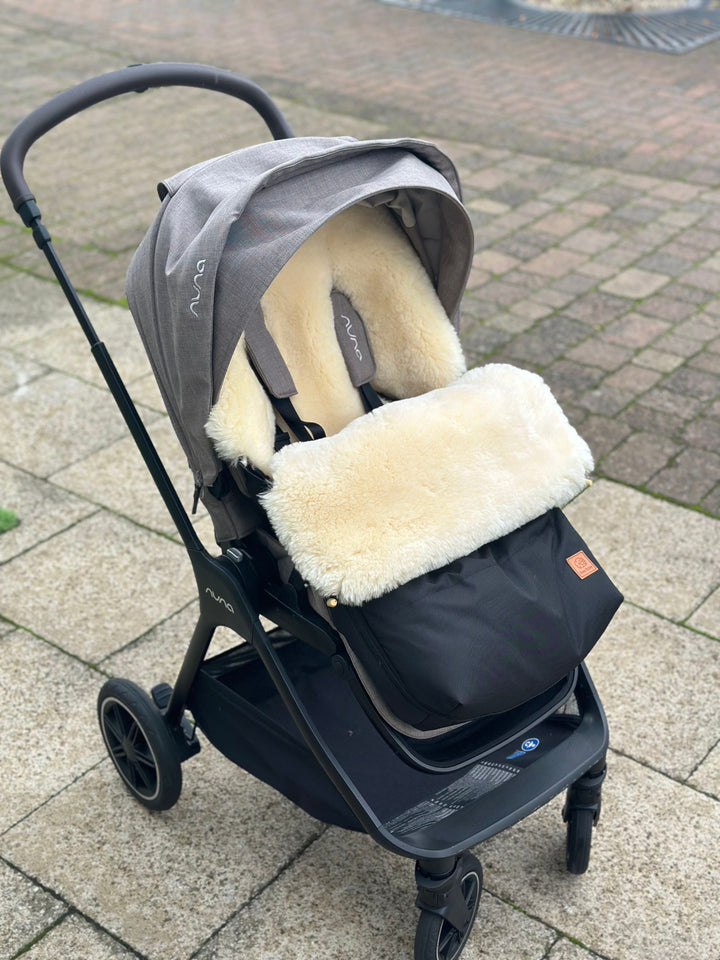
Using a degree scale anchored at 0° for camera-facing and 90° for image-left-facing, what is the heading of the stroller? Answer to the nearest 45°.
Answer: approximately 315°

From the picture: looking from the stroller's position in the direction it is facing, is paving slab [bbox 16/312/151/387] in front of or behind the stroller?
behind

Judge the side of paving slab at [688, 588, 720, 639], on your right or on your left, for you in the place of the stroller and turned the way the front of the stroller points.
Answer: on your left

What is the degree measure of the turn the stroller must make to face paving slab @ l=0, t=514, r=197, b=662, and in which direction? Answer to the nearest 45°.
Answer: approximately 180°

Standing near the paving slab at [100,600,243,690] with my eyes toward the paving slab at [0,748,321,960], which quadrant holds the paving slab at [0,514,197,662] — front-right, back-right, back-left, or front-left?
back-right

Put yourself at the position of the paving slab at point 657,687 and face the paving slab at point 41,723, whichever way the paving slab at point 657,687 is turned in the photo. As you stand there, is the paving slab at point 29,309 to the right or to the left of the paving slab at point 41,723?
right

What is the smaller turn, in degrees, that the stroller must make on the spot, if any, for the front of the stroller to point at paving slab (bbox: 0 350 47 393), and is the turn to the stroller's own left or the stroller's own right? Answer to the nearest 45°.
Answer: approximately 180°

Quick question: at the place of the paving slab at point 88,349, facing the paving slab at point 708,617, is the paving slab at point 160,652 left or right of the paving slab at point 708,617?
right

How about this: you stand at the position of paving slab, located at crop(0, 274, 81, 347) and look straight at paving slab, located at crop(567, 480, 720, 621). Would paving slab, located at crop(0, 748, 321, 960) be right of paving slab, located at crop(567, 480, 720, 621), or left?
right

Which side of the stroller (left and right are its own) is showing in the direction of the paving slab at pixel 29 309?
back

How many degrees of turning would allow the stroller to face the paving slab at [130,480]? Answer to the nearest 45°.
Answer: approximately 180°

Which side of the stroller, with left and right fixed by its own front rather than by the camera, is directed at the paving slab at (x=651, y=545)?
left
